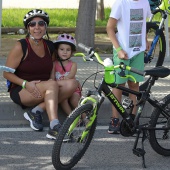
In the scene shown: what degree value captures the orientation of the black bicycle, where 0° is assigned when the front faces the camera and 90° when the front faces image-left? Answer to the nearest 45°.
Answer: approximately 45°

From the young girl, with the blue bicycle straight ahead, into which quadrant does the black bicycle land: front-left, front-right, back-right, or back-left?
back-right

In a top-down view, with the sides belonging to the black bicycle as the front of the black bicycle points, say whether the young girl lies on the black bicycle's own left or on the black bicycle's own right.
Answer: on the black bicycle's own right

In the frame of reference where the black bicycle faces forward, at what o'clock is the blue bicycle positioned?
The blue bicycle is roughly at 5 o'clock from the black bicycle.
